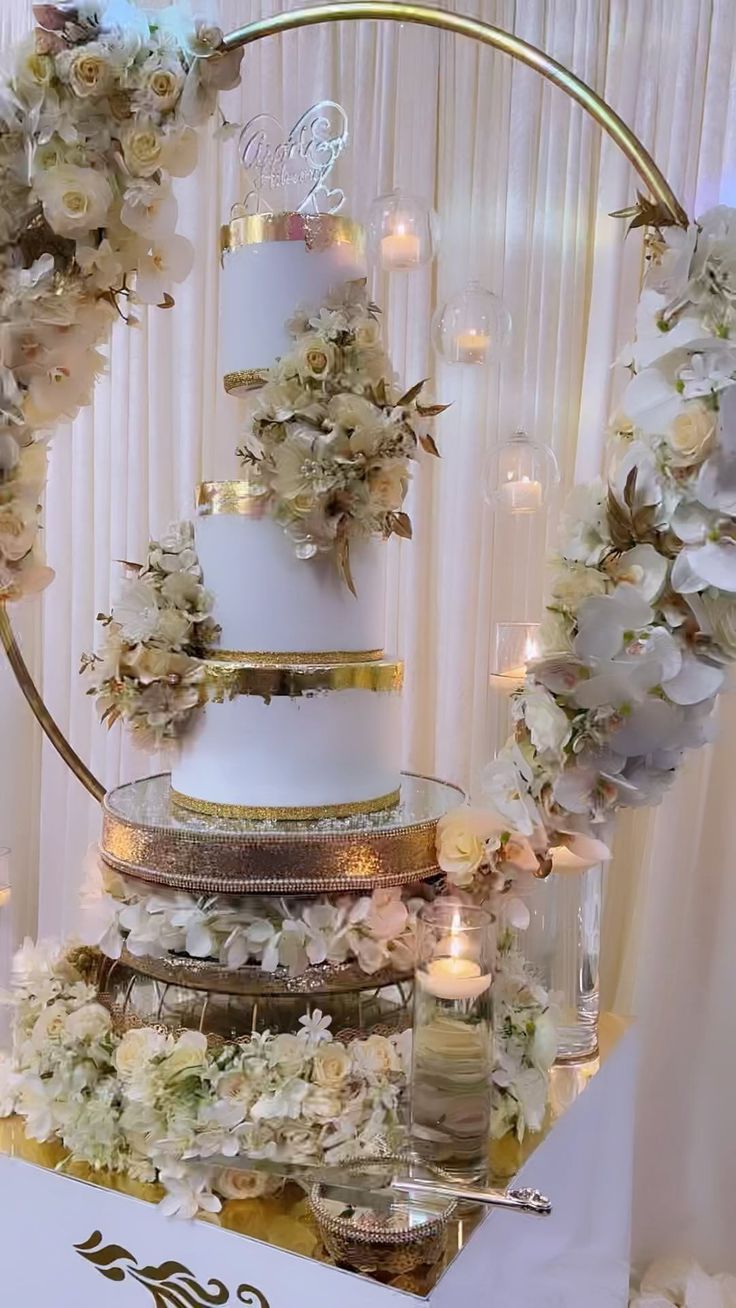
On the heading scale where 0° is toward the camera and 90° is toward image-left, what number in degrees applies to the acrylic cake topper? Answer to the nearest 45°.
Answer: approximately 0°

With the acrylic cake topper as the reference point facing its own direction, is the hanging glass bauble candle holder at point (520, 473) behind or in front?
behind
